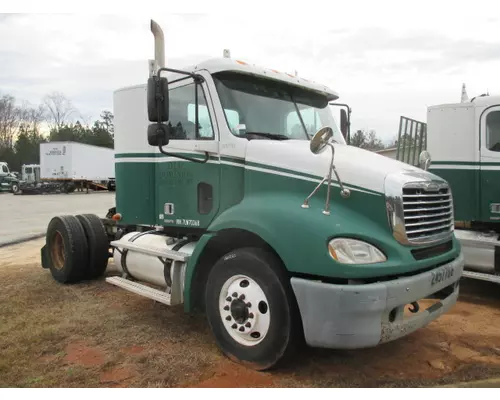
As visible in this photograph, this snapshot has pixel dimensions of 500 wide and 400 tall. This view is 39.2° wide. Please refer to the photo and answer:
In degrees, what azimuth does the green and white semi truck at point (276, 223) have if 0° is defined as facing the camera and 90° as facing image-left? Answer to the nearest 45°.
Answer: approximately 315°

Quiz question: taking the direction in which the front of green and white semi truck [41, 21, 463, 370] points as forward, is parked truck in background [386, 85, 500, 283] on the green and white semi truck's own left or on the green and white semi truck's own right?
on the green and white semi truck's own left
